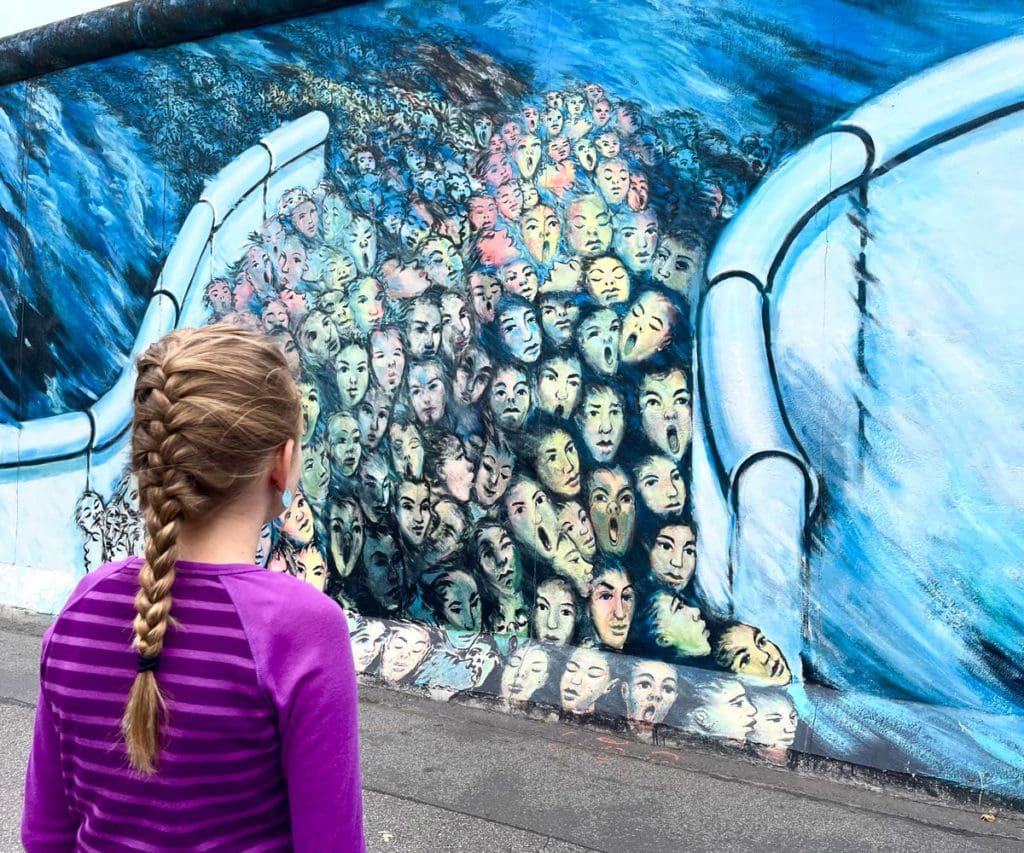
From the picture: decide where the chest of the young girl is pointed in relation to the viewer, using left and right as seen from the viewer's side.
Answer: facing away from the viewer and to the right of the viewer

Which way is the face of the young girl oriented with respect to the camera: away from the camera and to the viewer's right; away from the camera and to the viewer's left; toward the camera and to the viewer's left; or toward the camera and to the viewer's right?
away from the camera and to the viewer's right
